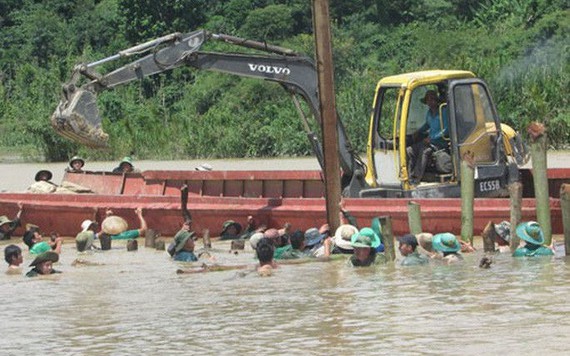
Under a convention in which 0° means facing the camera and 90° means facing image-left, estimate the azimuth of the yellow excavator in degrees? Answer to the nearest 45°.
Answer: approximately 90°

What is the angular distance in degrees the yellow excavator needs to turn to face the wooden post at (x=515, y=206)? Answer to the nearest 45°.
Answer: approximately 135° to its left

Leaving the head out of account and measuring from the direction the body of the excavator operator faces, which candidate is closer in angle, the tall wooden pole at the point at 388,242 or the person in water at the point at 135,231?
the person in water

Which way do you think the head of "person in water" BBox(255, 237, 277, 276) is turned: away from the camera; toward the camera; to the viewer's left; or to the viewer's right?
away from the camera

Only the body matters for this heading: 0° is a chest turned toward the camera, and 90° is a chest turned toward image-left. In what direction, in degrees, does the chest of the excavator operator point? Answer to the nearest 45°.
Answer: approximately 90°

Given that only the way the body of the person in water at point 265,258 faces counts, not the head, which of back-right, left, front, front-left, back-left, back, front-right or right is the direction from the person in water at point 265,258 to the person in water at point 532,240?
right

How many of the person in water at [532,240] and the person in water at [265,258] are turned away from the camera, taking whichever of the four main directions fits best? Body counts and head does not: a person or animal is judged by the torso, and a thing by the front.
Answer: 2

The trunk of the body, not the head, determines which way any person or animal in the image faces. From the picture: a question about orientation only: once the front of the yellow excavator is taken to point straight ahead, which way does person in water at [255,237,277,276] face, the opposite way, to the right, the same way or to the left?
to the right

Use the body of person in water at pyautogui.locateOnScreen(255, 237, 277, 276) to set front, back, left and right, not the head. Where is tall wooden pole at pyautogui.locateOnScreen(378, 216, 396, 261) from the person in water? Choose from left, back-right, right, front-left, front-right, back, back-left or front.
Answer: right

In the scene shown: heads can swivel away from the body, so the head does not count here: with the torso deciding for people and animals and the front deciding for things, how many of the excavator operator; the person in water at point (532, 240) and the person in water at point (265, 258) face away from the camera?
2

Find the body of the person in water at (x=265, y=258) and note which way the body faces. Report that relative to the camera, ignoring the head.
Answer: away from the camera
